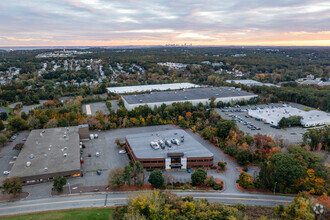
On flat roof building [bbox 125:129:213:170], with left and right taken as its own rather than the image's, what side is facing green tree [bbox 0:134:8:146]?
right

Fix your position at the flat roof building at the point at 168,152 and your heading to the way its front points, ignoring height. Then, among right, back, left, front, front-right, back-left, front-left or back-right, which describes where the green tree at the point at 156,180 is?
front

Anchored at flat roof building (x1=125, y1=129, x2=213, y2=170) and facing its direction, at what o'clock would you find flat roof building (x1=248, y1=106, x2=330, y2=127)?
flat roof building (x1=248, y1=106, x2=330, y2=127) is roughly at 8 o'clock from flat roof building (x1=125, y1=129, x2=213, y2=170).

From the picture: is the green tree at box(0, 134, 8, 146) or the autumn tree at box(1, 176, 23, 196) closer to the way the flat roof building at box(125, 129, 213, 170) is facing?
the autumn tree

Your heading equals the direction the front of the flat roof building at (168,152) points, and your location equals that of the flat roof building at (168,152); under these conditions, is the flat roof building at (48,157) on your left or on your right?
on your right

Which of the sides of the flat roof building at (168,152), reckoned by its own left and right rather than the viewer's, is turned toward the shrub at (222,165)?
left

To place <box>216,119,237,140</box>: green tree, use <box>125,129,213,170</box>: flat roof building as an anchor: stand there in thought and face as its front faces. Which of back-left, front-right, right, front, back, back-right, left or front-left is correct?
back-left

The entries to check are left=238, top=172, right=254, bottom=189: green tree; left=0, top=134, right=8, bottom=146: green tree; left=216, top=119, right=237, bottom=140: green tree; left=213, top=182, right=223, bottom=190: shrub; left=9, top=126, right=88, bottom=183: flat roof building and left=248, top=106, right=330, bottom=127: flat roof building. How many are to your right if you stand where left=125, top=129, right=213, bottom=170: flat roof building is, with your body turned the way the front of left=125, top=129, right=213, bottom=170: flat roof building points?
2

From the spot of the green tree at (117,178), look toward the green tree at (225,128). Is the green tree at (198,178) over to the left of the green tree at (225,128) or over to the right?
right

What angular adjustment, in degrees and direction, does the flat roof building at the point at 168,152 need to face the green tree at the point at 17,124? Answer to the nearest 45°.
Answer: approximately 135° to its right

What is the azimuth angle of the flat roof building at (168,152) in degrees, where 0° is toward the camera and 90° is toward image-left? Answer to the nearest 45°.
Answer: approximately 0°

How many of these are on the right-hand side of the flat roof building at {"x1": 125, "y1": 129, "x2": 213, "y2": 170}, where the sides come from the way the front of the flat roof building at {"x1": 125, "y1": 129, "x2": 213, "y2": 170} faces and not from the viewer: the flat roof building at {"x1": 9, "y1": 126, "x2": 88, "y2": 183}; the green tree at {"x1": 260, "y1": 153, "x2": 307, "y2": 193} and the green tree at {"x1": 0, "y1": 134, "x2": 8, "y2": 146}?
2

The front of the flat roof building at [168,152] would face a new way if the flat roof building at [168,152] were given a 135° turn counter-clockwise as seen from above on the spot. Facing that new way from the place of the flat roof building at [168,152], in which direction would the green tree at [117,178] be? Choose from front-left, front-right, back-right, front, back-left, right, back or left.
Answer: back

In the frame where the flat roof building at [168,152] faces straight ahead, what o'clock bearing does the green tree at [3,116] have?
The green tree is roughly at 4 o'clock from the flat roof building.

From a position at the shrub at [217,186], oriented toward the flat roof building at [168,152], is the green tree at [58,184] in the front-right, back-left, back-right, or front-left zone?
front-left

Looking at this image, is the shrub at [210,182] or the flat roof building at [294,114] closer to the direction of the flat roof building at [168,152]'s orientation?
the shrub
